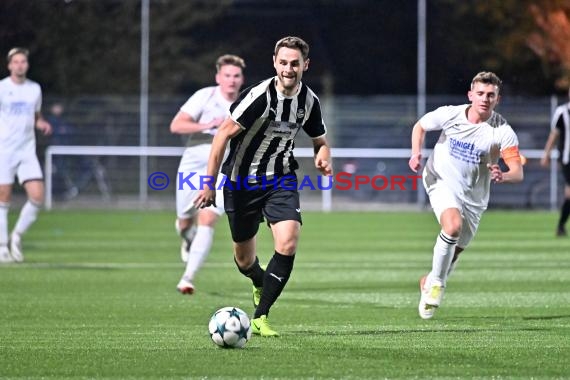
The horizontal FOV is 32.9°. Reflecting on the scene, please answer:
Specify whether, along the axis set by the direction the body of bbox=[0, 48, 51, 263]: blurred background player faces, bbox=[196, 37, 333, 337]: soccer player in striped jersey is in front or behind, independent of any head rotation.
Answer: in front

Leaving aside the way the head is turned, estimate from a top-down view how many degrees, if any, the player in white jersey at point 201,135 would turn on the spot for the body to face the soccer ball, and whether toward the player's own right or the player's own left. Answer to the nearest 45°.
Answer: approximately 45° to the player's own right

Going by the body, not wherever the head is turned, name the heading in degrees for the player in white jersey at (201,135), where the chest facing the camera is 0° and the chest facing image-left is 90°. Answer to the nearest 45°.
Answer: approximately 315°

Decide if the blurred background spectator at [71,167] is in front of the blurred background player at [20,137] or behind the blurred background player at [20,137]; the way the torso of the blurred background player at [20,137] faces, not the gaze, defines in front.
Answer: behind

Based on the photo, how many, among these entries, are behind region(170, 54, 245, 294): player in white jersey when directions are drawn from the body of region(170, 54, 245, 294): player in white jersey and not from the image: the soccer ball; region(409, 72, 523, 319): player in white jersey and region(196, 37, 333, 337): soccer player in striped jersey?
0

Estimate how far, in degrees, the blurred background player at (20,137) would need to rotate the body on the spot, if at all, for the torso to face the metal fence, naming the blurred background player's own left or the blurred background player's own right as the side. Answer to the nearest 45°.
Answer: approximately 135° to the blurred background player's own left

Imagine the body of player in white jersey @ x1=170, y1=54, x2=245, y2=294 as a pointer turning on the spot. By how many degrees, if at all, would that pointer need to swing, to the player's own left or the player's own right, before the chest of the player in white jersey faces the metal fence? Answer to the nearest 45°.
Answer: approximately 135° to the player's own left

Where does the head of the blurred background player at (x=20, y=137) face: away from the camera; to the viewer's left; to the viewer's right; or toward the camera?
toward the camera

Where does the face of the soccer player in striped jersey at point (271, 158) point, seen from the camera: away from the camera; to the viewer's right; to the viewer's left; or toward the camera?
toward the camera

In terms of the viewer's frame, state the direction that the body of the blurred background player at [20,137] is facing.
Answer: toward the camera

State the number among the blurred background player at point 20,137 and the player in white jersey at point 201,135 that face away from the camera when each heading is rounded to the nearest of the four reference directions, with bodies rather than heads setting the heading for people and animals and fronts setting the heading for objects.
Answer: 0

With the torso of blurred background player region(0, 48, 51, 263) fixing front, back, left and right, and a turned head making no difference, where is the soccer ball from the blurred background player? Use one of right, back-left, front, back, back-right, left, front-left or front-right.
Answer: front

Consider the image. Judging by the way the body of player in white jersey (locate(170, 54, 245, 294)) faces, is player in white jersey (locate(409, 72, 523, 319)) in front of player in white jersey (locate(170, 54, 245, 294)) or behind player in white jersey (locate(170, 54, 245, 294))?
in front
